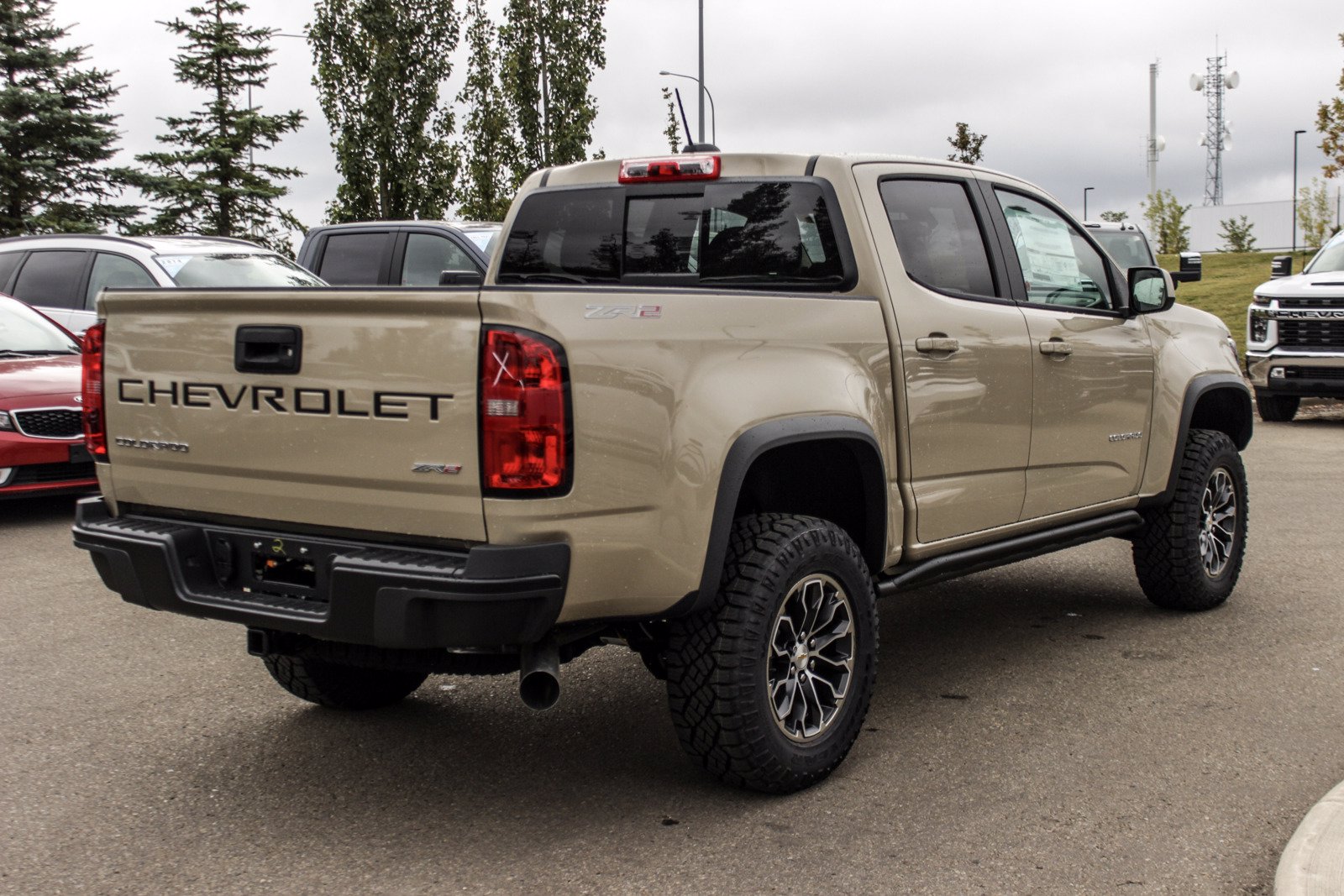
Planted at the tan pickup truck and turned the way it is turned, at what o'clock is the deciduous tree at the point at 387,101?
The deciduous tree is roughly at 10 o'clock from the tan pickup truck.

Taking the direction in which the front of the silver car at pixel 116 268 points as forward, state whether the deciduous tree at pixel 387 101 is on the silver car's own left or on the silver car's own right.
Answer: on the silver car's own left

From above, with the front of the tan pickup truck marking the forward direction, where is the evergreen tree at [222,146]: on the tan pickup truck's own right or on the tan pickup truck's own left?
on the tan pickup truck's own left

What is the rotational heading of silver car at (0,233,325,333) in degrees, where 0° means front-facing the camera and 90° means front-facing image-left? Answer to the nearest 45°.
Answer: approximately 315°

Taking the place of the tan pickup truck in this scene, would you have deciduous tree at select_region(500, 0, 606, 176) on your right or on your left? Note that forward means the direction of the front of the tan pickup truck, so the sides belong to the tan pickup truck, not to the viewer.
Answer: on your left

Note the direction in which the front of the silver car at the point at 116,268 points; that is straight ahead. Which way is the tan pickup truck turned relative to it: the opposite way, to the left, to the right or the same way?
to the left

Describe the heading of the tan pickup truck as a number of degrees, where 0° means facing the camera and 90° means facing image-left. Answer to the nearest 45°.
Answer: approximately 225°

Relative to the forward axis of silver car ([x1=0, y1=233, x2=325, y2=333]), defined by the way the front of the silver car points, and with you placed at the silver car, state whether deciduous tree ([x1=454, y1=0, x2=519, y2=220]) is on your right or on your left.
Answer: on your left
